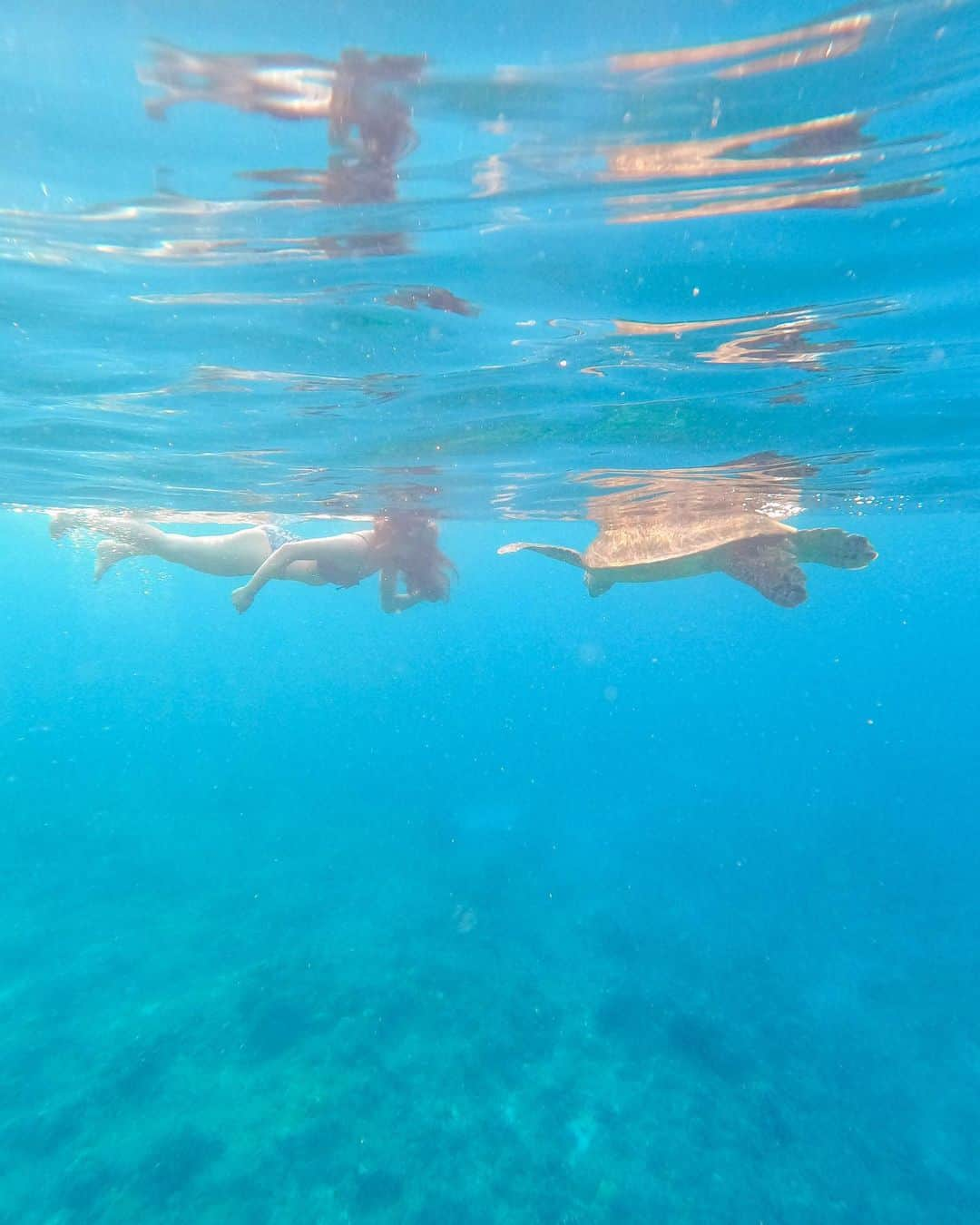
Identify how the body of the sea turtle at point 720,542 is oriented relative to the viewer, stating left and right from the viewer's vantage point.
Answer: facing to the right of the viewer

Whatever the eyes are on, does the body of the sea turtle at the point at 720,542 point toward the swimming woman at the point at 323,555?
no
